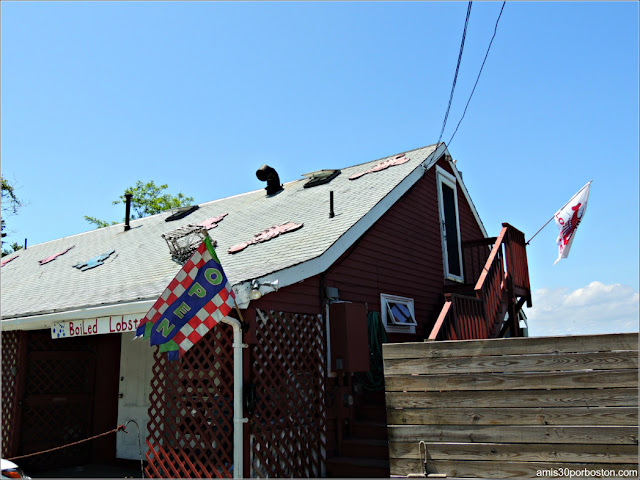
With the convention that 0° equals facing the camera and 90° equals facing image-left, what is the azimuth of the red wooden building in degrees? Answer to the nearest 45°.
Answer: approximately 45°

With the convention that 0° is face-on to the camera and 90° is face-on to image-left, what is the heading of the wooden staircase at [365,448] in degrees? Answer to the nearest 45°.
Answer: approximately 0°
